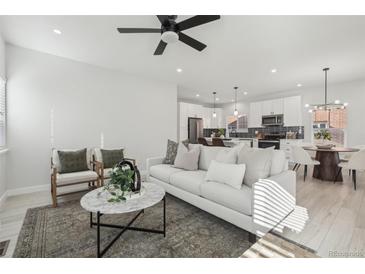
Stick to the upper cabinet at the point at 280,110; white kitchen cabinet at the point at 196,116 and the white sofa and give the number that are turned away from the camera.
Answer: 0

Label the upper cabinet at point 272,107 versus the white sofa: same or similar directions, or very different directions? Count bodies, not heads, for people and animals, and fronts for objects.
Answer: same or similar directions

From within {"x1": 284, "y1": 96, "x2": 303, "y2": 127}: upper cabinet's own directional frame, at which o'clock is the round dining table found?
The round dining table is roughly at 10 o'clock from the upper cabinet.

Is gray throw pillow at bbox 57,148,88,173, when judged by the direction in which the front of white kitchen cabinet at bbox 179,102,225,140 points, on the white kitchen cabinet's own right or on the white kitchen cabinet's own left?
on the white kitchen cabinet's own right

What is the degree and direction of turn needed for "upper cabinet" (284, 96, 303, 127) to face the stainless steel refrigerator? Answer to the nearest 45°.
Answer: approximately 45° to its right

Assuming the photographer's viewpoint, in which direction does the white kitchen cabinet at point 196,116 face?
facing the viewer and to the right of the viewer

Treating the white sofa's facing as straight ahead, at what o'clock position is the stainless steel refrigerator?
The stainless steel refrigerator is roughly at 4 o'clock from the white sofa.

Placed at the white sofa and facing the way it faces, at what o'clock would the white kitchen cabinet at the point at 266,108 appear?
The white kitchen cabinet is roughly at 5 o'clock from the white sofa.

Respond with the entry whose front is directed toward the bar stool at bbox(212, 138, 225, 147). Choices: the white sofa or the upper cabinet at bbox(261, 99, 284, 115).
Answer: the upper cabinet

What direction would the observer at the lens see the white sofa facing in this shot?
facing the viewer and to the left of the viewer

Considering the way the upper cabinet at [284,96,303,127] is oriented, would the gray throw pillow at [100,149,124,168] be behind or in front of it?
in front

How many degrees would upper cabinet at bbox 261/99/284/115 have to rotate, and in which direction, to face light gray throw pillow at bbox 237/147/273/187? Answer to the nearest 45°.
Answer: approximately 45° to its left

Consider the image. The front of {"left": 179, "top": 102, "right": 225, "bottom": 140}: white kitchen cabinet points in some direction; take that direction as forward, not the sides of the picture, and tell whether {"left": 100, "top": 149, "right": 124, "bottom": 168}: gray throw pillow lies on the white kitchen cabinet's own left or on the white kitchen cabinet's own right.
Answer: on the white kitchen cabinet's own right

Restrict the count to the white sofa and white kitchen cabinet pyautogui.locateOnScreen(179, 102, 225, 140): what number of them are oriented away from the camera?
0
